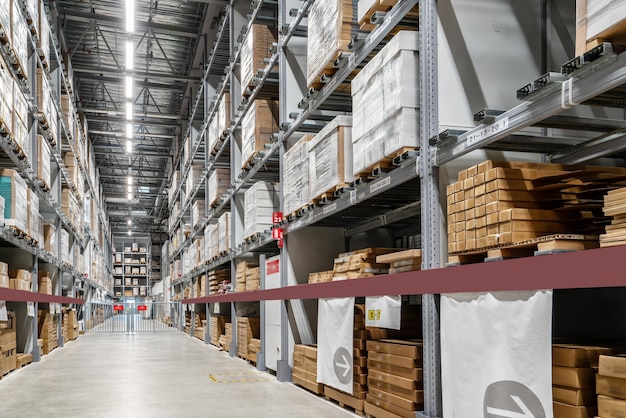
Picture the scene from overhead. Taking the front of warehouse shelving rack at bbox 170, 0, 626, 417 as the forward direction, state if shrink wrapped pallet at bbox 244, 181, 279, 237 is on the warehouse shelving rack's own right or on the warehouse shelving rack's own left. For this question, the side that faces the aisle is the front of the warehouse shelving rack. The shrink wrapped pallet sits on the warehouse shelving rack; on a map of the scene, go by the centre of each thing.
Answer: on the warehouse shelving rack's own right

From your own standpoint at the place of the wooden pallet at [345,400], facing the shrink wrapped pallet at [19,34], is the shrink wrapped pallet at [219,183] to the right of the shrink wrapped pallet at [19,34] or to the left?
right

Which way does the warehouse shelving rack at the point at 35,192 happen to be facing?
to the viewer's right

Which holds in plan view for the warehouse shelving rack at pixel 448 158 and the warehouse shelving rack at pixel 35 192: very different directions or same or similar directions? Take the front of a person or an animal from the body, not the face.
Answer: very different directions

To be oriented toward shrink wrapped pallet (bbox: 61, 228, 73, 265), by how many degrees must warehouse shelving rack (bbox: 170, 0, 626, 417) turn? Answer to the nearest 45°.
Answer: approximately 90° to its right

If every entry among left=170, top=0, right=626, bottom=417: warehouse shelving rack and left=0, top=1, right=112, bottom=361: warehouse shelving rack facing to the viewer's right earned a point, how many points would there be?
1
